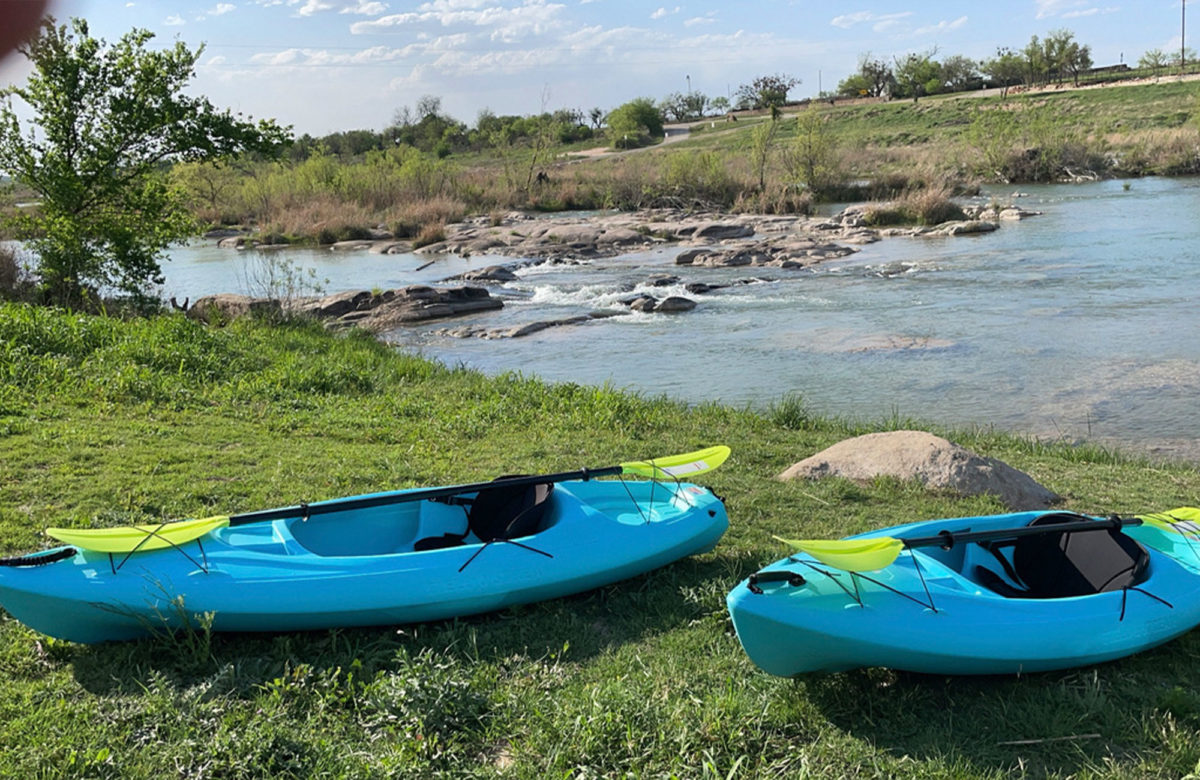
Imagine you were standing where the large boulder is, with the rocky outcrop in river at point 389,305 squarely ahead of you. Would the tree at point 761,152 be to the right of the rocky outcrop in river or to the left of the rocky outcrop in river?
right

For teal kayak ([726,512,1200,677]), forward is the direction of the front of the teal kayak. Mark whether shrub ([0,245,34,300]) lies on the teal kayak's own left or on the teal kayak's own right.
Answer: on the teal kayak's own right

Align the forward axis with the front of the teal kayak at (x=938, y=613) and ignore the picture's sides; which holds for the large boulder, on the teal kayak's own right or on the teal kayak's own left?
on the teal kayak's own right

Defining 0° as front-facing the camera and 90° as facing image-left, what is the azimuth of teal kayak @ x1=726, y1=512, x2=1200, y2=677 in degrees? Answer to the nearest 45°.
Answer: approximately 45°

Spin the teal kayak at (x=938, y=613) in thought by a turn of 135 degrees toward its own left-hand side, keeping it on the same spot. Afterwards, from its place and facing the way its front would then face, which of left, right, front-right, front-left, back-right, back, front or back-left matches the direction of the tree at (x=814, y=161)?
left

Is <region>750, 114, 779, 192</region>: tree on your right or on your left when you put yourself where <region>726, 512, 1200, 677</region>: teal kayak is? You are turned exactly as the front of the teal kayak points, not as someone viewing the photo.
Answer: on your right

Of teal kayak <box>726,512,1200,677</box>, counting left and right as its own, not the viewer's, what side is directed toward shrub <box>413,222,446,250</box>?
right

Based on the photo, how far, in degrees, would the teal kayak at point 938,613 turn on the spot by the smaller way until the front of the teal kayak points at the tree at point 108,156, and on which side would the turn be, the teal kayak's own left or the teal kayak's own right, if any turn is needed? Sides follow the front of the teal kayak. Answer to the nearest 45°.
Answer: approximately 90° to the teal kayak's own right

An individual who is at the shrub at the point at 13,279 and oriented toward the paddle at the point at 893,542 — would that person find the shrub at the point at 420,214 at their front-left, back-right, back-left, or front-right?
back-left

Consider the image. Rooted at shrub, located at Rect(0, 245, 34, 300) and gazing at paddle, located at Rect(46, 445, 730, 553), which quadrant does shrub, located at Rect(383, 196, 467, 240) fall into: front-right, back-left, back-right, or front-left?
back-left

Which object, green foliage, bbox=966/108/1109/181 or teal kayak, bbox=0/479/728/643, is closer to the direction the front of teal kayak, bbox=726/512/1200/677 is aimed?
the teal kayak

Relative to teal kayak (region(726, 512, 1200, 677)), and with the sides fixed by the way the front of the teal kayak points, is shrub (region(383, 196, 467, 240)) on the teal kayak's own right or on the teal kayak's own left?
on the teal kayak's own right

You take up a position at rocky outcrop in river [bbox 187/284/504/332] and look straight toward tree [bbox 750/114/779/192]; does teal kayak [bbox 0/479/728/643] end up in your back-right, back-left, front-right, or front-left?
back-right

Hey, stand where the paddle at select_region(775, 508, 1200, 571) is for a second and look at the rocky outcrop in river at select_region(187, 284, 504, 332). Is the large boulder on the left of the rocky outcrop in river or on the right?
right
